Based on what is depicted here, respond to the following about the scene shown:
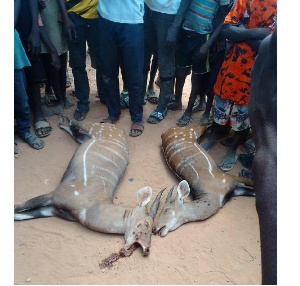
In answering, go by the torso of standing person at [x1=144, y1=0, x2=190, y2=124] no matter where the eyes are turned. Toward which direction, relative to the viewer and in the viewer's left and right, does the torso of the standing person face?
facing the viewer and to the left of the viewer

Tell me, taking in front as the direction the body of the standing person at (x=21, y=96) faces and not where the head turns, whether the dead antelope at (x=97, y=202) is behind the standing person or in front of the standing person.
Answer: in front

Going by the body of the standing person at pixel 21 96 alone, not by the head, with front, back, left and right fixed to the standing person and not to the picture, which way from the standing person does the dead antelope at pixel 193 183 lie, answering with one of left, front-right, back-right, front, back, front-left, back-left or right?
front

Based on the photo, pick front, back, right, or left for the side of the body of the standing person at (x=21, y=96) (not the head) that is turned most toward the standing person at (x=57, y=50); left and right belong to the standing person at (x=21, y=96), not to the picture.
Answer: left

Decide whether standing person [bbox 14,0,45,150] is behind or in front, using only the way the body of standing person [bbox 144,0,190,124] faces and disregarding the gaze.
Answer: in front

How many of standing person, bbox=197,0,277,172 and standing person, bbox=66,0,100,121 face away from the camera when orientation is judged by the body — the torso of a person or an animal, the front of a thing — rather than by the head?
0

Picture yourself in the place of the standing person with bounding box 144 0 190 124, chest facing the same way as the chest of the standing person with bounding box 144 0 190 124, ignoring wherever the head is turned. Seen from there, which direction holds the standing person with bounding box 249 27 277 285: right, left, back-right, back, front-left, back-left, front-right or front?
front-left

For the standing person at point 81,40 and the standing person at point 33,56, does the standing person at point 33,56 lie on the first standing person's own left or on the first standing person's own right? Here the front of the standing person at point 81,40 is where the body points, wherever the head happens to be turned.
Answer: on the first standing person's own right

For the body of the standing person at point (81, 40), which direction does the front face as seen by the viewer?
toward the camera

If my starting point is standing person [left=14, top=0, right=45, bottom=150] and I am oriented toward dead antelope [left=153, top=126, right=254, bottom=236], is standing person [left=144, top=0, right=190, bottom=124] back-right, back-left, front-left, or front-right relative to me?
front-left

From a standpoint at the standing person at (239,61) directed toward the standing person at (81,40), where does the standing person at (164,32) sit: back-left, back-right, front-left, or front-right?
front-right

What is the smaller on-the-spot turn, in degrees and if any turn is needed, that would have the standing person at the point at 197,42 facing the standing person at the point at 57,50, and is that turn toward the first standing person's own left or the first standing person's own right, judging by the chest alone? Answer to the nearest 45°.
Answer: approximately 45° to the first standing person's own right

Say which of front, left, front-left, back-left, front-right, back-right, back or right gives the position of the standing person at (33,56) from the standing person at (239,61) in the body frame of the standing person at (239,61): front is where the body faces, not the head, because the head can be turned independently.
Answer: front-right

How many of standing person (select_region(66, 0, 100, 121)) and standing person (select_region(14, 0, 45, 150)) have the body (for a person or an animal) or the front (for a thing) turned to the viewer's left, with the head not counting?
0

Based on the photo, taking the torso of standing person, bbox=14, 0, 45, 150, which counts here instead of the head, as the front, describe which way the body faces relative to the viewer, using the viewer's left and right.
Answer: facing the viewer and to the right of the viewer
